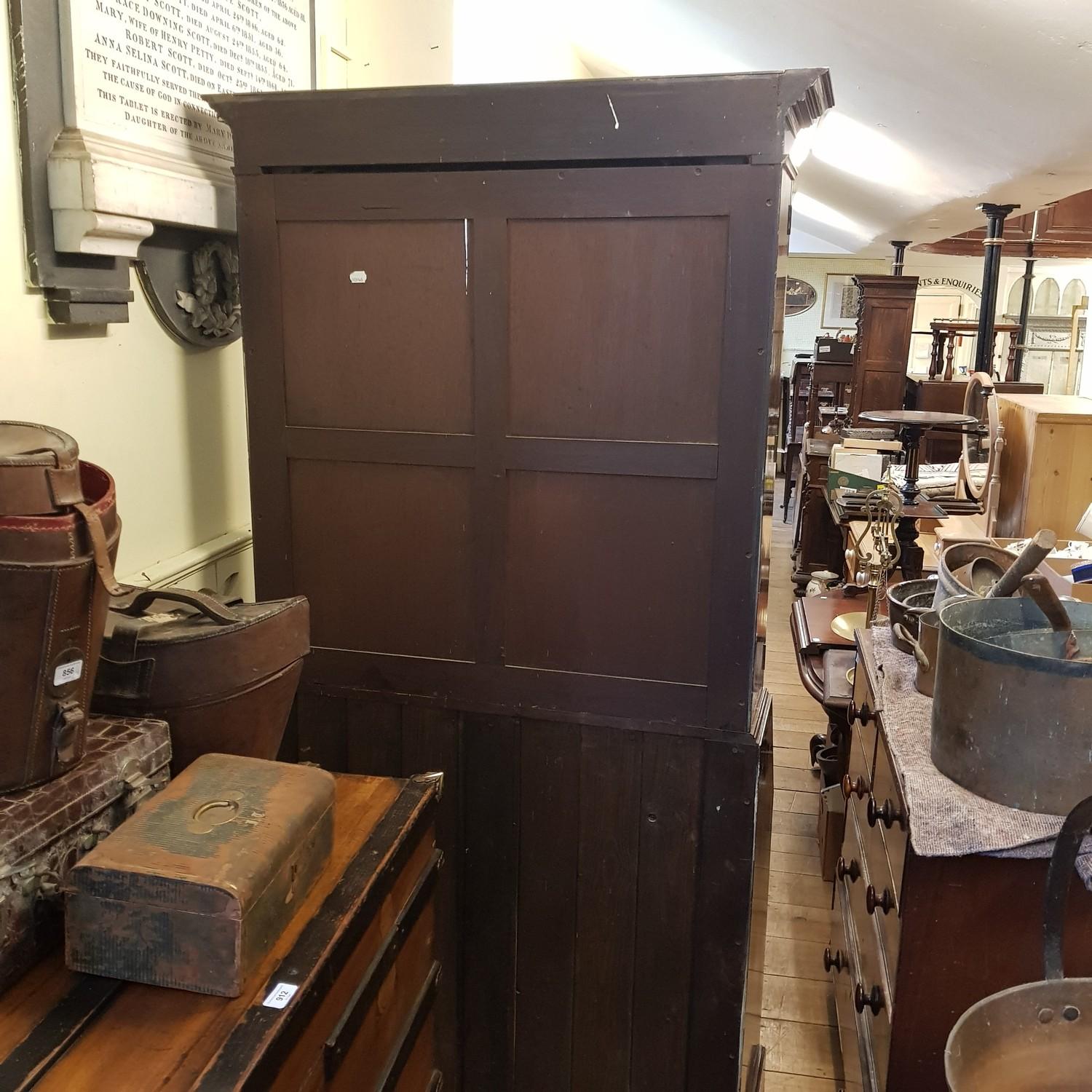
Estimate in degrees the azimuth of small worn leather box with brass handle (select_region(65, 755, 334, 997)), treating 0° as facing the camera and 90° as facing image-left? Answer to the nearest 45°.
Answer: approximately 315°

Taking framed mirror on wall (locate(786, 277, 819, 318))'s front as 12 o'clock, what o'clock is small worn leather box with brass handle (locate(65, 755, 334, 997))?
The small worn leather box with brass handle is roughly at 12 o'clock from the framed mirror on wall.

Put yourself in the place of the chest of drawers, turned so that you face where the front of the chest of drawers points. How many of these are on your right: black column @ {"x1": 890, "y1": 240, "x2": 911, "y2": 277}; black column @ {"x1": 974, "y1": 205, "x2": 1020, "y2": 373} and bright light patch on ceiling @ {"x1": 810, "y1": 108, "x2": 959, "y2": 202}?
3

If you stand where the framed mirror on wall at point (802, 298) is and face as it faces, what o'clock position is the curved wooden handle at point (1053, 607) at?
The curved wooden handle is roughly at 12 o'clock from the framed mirror on wall.

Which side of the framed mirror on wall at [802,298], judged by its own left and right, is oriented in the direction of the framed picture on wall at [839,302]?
left

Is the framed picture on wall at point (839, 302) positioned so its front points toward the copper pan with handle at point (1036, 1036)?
yes

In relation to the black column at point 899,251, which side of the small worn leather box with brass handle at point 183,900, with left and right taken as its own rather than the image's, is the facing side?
left

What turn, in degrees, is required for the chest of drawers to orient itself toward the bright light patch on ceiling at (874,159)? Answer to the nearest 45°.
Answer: approximately 90° to its right

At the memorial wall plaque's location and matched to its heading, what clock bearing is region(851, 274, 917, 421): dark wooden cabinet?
The dark wooden cabinet is roughly at 9 o'clock from the memorial wall plaque.

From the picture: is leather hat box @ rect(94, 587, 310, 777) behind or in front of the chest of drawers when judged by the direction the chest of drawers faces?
in front

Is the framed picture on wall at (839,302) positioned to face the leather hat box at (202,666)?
yes

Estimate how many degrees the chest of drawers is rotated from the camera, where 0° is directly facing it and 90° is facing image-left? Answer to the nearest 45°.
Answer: approximately 90°
